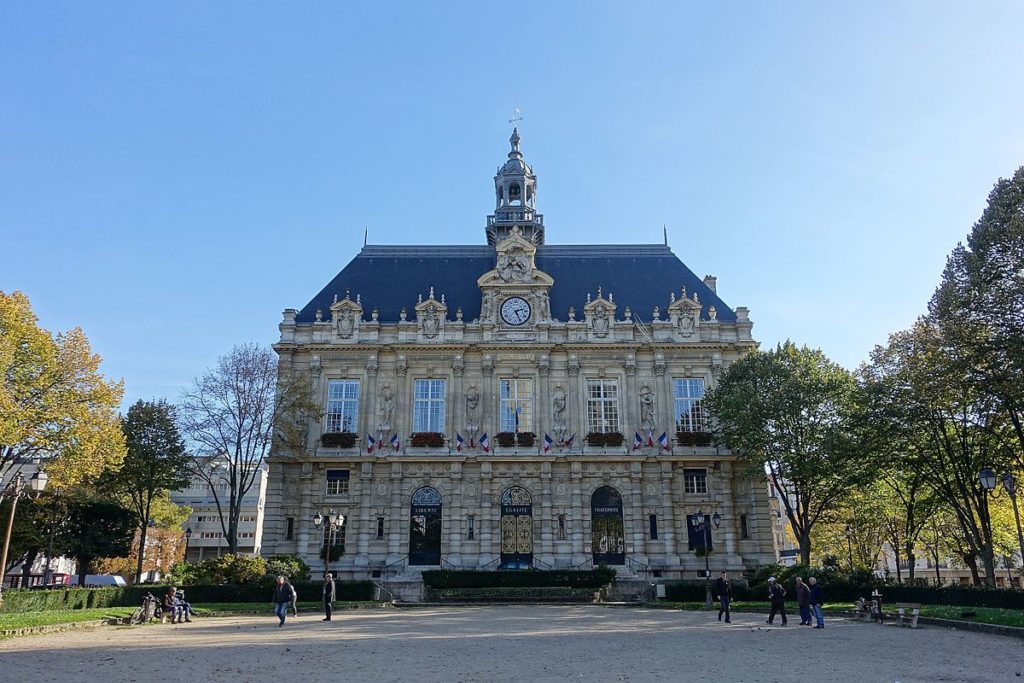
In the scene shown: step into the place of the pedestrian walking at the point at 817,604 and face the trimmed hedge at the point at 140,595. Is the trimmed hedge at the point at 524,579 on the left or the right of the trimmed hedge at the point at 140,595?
right

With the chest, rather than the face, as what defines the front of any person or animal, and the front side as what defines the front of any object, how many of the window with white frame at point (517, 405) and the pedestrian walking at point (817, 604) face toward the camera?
1

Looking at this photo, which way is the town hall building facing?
toward the camera

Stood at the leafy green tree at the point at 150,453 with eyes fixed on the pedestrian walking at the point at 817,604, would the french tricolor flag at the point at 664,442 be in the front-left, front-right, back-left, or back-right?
front-left

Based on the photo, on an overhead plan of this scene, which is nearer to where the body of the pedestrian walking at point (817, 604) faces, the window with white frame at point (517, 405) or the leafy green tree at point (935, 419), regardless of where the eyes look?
the window with white frame

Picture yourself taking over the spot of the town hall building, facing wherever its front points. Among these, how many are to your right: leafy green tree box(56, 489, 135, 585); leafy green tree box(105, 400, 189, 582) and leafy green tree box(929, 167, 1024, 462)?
2

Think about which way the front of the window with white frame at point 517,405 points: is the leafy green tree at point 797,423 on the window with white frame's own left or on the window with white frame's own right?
on the window with white frame's own left

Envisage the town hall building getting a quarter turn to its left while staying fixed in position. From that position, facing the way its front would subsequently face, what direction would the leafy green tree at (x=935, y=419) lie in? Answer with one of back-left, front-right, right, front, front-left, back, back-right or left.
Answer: front-right

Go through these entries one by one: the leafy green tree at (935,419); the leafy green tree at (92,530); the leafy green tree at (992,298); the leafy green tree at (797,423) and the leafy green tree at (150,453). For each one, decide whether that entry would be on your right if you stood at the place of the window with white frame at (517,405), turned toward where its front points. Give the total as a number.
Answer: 2

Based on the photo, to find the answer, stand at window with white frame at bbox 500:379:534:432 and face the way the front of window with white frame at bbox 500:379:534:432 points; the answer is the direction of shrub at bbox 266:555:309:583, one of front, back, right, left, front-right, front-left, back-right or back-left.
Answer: front-right

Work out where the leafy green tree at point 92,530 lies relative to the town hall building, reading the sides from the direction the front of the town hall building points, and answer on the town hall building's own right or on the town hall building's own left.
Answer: on the town hall building's own right

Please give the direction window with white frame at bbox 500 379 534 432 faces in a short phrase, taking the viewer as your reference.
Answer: facing the viewer
